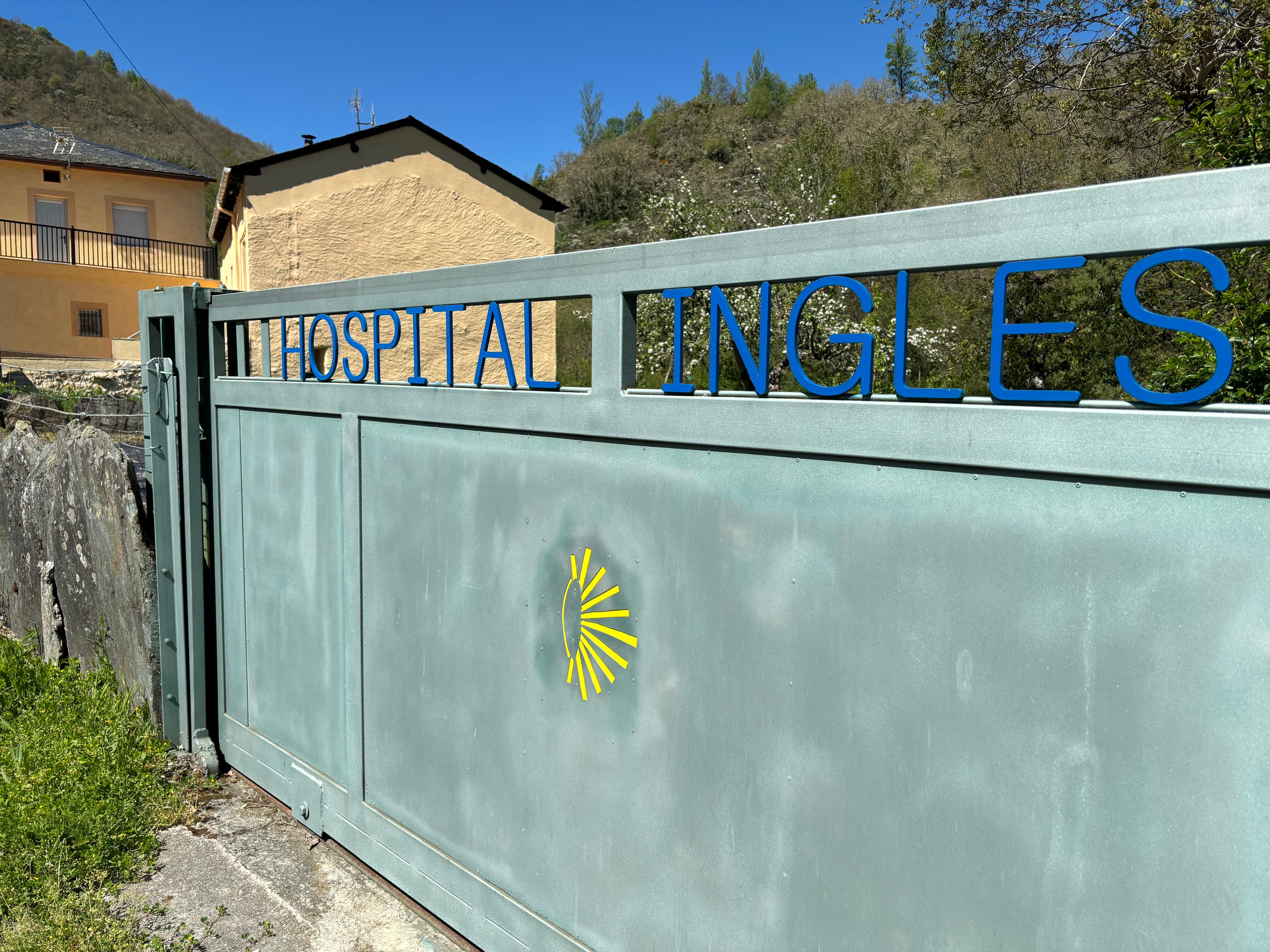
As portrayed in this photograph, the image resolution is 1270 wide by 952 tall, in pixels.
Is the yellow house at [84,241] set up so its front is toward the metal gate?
yes

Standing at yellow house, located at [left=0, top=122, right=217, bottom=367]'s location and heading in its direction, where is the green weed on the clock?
The green weed is roughly at 12 o'clock from the yellow house.

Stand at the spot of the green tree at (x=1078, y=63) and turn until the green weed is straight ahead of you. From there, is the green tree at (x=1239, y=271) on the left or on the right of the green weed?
left

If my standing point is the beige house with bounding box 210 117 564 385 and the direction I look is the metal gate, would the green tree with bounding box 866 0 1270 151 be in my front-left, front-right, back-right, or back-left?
front-left

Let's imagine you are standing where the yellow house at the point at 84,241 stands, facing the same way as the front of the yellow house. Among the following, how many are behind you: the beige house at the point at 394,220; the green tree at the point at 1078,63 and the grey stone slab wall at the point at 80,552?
0

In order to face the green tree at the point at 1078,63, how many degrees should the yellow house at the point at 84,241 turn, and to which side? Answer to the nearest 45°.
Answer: approximately 45° to its left

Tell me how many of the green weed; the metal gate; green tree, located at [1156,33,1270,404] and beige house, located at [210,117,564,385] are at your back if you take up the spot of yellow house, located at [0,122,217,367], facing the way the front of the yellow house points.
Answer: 0

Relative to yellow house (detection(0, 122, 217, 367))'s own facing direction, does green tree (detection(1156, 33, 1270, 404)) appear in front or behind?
in front

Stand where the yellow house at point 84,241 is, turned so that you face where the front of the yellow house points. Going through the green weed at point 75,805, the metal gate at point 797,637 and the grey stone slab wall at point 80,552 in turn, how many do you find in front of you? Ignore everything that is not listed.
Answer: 3

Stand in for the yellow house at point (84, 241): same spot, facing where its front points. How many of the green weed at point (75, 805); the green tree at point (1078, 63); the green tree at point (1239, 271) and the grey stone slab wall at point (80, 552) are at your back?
0

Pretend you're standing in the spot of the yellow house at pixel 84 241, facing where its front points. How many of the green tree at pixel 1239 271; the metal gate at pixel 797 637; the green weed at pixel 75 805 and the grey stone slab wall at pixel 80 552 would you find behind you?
0

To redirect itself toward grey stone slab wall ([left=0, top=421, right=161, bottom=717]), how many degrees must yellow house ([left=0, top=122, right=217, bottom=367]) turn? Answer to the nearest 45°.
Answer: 0° — it already faces it

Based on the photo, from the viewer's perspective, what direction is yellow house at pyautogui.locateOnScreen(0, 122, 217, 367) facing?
toward the camera

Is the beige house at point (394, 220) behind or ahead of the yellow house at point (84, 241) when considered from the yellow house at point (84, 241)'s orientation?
ahead
